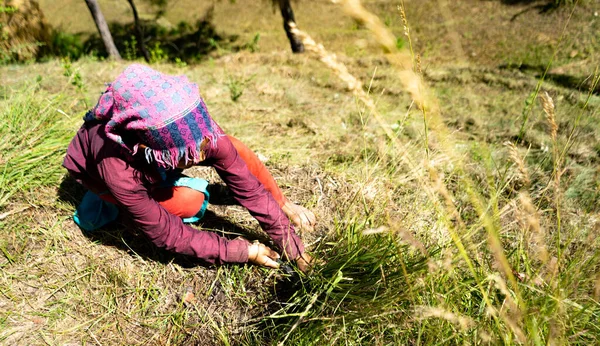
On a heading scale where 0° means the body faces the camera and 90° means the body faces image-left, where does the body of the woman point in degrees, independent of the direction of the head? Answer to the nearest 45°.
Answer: approximately 315°

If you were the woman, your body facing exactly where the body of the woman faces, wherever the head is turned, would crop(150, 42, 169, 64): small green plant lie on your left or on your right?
on your left

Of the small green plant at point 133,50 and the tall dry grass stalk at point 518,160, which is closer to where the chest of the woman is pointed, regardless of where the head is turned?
the tall dry grass stalk

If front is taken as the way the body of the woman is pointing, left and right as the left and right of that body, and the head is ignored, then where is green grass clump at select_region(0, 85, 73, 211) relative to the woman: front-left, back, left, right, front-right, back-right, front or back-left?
back

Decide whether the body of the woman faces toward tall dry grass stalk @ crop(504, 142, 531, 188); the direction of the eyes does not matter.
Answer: yes

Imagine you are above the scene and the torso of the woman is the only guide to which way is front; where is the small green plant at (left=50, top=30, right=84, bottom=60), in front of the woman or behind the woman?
behind

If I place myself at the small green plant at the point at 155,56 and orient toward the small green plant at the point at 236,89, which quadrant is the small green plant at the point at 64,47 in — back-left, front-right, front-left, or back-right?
back-right

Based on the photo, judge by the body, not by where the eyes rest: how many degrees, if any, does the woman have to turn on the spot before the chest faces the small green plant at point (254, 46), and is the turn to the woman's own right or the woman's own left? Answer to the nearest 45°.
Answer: approximately 135° to the woman's own left

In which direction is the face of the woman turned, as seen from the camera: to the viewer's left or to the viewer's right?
to the viewer's right
